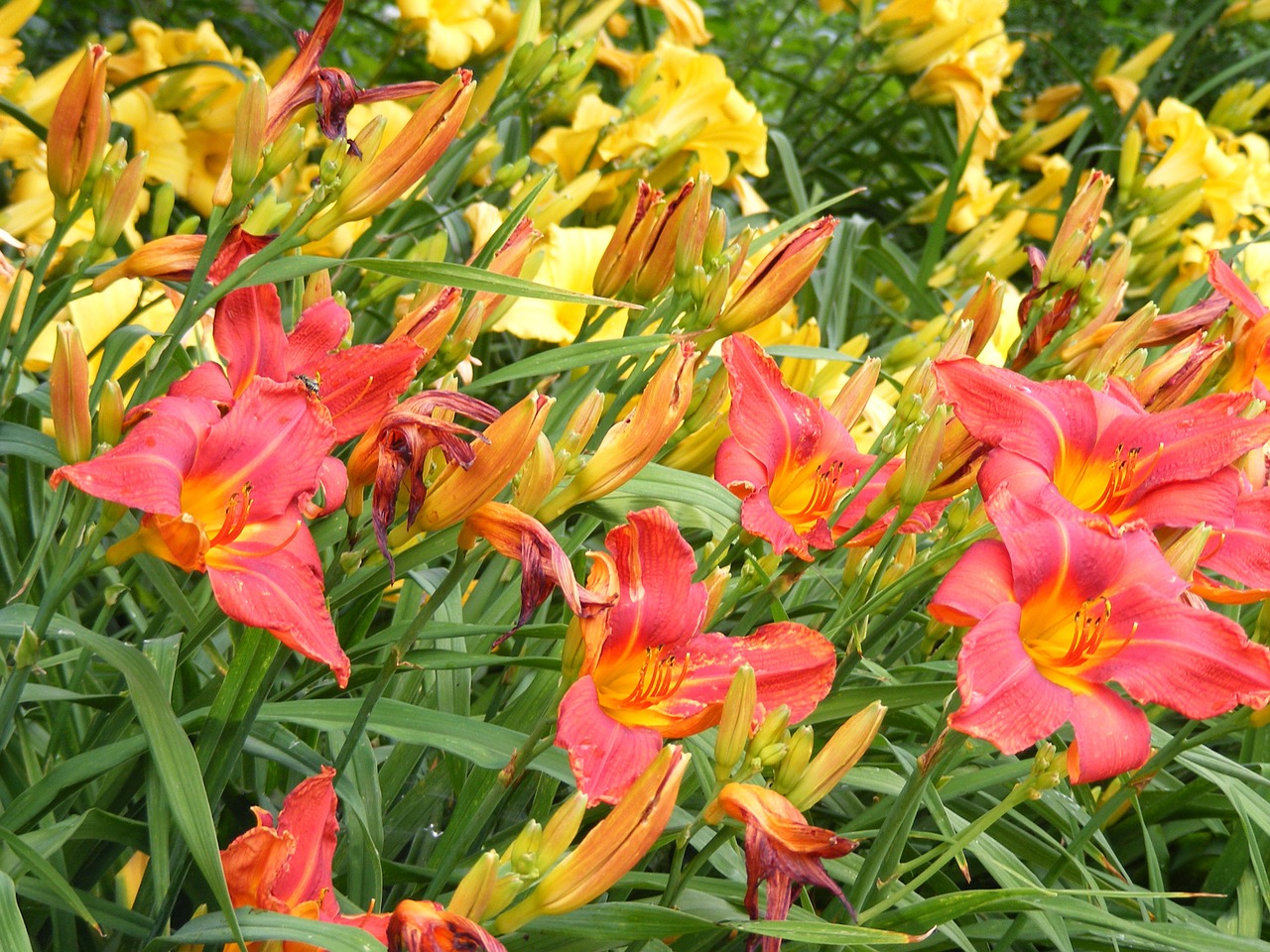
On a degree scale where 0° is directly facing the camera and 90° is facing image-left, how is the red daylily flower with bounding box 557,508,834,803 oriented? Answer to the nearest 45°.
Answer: approximately 315°

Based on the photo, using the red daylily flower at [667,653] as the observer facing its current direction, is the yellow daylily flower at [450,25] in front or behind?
behind

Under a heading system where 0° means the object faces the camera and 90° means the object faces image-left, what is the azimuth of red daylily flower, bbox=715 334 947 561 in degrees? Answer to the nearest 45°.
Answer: approximately 315°
